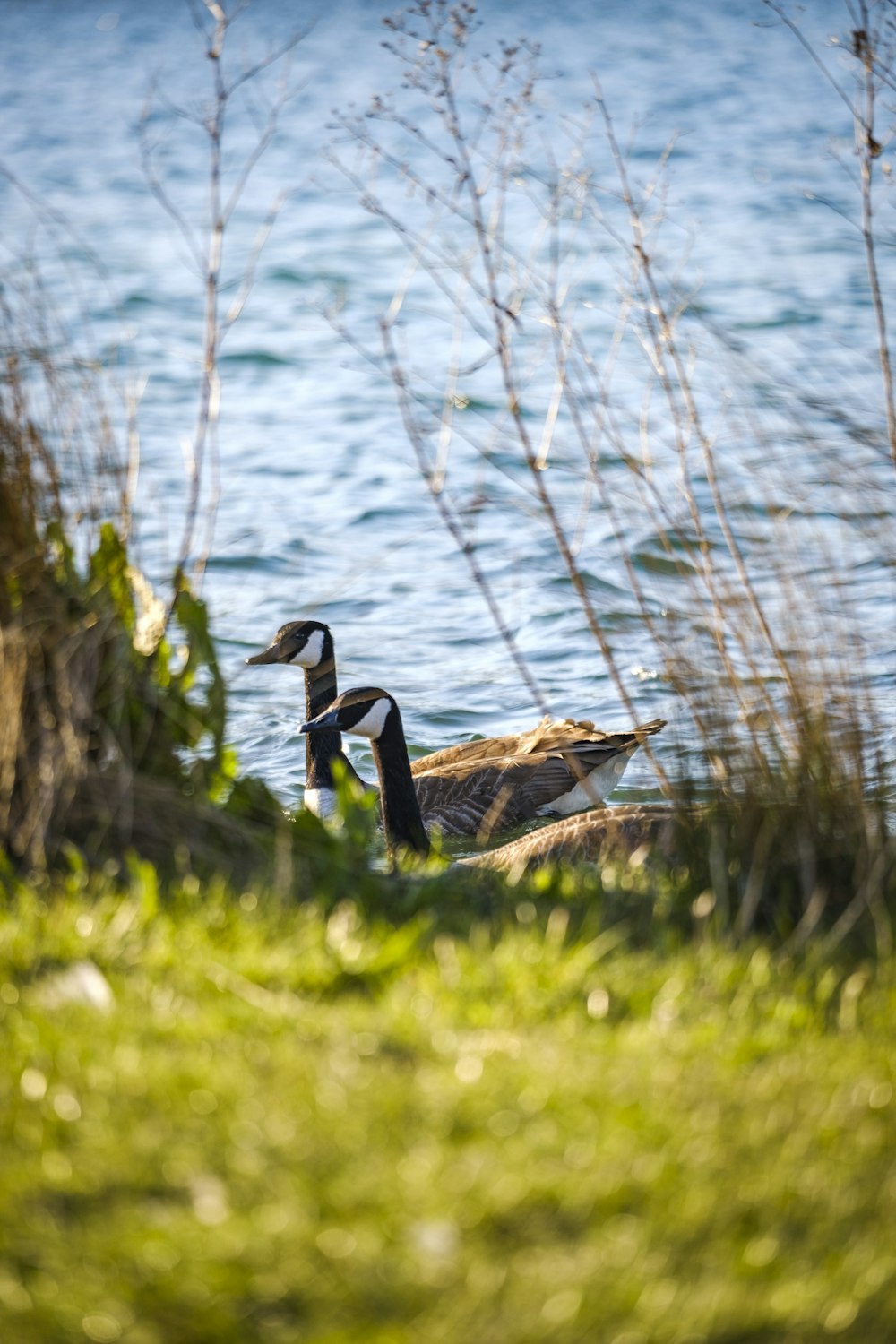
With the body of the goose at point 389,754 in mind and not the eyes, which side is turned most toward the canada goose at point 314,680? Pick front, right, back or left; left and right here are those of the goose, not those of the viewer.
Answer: right

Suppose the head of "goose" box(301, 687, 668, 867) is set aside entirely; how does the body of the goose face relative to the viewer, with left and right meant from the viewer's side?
facing to the left of the viewer

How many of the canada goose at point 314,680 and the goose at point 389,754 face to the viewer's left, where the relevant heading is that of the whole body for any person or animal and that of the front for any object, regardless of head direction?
2

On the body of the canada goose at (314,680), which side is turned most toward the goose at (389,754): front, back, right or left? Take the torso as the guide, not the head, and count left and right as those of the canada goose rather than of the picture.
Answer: left

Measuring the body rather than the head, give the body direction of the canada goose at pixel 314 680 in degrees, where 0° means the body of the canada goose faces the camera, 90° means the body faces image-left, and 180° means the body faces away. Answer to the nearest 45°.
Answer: approximately 90°
